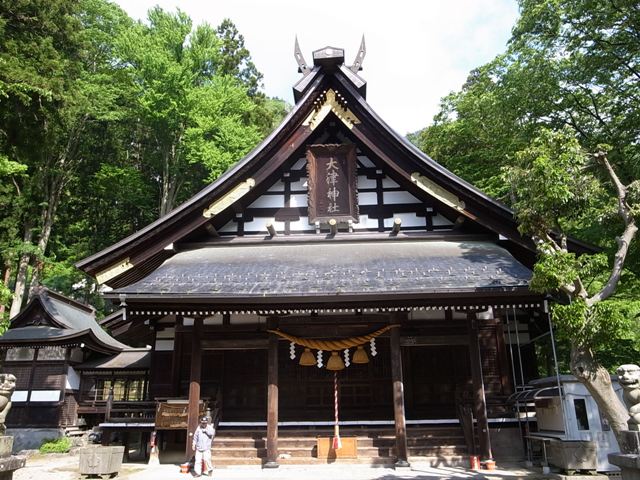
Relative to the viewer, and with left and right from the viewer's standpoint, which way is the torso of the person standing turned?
facing the viewer

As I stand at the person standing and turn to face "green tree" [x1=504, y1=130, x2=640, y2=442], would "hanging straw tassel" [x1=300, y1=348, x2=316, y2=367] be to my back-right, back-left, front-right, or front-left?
front-left

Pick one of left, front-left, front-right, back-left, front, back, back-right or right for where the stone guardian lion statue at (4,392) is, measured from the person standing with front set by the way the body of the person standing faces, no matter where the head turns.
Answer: front-right

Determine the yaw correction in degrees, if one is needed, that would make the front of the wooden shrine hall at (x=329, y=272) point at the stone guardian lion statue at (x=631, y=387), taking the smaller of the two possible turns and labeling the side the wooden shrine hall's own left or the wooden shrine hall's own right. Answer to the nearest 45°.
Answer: approximately 45° to the wooden shrine hall's own left

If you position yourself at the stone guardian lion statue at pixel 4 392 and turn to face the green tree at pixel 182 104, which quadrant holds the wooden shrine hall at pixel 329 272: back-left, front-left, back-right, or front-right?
front-right

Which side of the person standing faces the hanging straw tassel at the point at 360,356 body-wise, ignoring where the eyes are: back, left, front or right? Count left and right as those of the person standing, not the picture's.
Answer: left

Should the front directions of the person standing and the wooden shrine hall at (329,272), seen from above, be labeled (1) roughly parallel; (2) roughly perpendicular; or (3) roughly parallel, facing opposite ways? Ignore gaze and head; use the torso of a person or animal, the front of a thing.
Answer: roughly parallel

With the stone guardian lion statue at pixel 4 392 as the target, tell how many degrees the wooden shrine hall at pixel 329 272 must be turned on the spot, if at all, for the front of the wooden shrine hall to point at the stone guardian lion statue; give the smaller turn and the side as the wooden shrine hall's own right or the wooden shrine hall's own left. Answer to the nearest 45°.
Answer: approximately 45° to the wooden shrine hall's own right

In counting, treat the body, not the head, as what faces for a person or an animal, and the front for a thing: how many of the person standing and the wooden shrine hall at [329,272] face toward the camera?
2

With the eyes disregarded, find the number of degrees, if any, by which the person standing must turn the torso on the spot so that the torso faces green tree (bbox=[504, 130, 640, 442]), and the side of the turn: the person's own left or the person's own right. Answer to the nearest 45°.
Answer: approximately 45° to the person's own left

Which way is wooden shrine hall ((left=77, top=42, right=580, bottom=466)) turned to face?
toward the camera

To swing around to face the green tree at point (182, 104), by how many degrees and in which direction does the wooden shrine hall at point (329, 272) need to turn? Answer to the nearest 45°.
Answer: approximately 135° to its right
